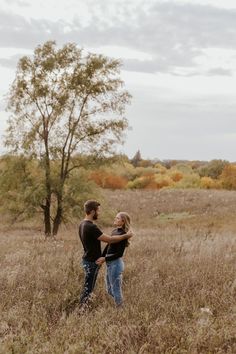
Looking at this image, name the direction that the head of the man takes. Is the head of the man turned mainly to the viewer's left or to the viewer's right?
to the viewer's right

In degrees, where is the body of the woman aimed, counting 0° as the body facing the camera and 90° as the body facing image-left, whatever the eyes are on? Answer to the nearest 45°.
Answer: approximately 90°
